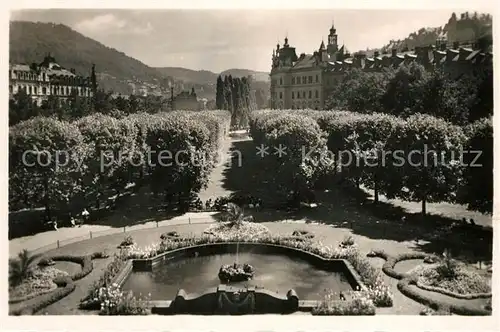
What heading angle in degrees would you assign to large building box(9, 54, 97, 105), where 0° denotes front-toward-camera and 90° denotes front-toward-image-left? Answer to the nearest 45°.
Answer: approximately 315°

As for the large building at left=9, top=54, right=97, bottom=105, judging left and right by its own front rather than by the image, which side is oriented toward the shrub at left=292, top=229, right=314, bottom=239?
front

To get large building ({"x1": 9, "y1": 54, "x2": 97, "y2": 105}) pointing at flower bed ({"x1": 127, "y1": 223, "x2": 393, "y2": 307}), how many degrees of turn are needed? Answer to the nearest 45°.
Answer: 0° — it already faces it

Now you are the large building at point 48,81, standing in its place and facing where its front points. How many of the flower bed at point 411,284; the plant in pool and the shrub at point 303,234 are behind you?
0

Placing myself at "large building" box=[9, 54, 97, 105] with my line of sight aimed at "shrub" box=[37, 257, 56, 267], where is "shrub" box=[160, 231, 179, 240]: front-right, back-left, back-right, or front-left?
front-left

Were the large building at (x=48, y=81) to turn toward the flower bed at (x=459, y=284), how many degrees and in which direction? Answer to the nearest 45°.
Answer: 0° — it already faces it

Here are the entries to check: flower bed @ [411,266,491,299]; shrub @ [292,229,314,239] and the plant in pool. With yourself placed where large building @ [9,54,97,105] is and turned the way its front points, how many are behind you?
0

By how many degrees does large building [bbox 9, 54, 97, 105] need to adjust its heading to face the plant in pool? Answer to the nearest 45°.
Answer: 0° — it already faces it

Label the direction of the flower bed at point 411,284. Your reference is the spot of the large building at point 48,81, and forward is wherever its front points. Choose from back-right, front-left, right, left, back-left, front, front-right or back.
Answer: front

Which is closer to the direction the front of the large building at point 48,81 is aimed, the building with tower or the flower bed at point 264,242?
the flower bed

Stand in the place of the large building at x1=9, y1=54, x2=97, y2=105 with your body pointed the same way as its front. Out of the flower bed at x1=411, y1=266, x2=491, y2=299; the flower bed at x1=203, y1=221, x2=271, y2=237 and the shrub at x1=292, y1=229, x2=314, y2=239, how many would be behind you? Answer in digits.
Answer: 0

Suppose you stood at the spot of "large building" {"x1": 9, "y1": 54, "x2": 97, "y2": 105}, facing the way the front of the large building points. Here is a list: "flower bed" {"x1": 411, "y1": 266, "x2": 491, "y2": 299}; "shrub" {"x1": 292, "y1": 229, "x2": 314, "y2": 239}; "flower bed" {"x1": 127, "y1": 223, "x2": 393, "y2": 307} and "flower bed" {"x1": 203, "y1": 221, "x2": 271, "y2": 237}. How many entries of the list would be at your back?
0

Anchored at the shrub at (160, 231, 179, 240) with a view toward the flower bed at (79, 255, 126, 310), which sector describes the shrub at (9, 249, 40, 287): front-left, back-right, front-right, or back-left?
front-right
